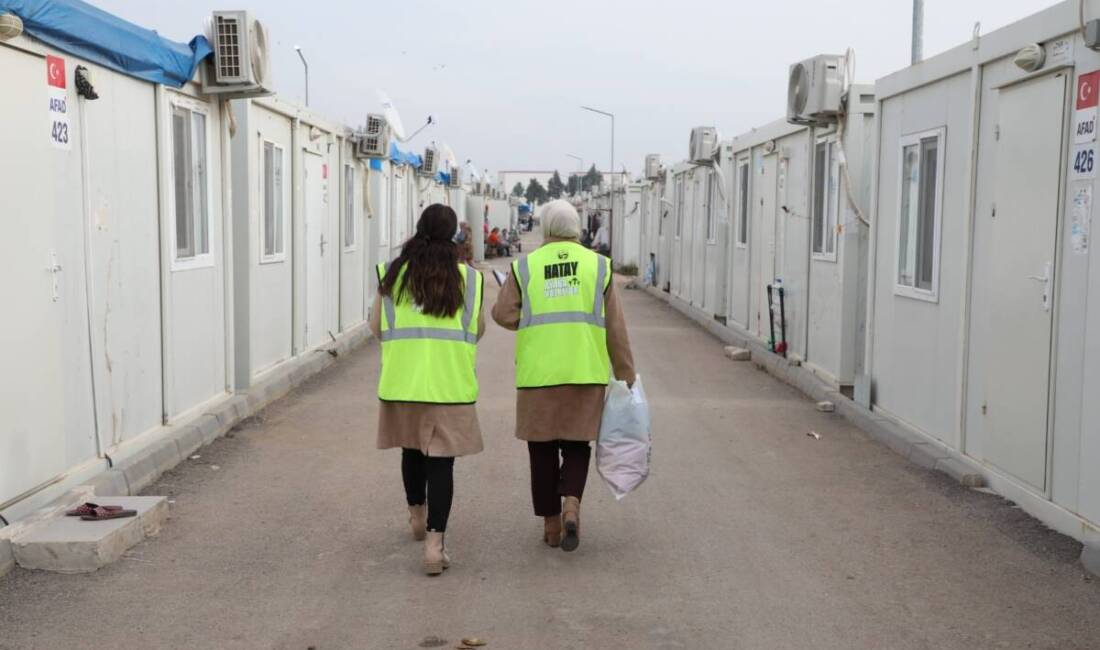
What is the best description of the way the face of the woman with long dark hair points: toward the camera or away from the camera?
away from the camera

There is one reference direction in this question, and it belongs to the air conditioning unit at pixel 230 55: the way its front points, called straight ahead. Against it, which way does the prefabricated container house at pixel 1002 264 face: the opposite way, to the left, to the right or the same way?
the opposite way

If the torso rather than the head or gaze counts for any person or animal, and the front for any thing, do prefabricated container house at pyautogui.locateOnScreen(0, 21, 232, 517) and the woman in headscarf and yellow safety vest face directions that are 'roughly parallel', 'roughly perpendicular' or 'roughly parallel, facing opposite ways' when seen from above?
roughly perpendicular

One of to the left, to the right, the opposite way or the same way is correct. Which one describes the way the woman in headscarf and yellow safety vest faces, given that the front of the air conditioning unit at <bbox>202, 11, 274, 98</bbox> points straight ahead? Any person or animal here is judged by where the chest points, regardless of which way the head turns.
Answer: to the left

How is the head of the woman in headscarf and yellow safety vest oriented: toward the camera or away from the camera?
away from the camera

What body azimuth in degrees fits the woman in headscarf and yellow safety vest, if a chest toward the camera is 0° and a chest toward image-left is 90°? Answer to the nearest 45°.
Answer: approximately 180°

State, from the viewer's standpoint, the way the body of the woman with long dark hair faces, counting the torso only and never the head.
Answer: away from the camera

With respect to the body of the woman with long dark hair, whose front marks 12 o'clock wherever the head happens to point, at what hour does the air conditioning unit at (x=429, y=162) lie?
The air conditioning unit is roughly at 12 o'clock from the woman with long dark hair.

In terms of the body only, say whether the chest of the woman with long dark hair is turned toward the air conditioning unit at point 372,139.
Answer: yes

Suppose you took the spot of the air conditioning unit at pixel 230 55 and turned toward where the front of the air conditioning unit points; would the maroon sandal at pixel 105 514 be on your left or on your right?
on your right

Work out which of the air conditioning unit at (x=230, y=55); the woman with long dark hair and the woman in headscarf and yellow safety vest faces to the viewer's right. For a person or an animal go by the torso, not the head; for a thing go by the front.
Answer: the air conditioning unit

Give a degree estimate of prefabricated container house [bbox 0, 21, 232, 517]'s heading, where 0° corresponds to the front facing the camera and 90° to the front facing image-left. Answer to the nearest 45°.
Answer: approximately 315°

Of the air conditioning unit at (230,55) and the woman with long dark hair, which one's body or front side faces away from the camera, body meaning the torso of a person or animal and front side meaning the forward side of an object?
the woman with long dark hair
